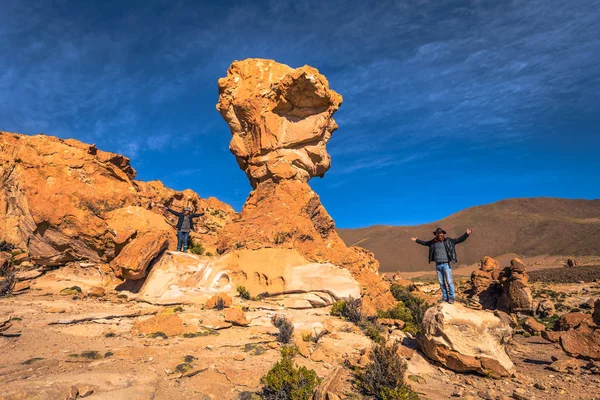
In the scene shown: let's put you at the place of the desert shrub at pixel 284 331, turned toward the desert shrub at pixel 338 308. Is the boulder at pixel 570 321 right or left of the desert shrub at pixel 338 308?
right

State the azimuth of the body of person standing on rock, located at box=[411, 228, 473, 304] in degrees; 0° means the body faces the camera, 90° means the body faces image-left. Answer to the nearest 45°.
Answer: approximately 0°

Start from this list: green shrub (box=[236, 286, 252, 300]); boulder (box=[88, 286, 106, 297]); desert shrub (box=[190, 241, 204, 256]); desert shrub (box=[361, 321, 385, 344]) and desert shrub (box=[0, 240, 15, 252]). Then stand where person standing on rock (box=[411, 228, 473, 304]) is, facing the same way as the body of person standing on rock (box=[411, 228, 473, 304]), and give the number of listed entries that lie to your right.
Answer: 5

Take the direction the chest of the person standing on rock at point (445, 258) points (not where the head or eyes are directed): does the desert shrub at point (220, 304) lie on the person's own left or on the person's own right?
on the person's own right

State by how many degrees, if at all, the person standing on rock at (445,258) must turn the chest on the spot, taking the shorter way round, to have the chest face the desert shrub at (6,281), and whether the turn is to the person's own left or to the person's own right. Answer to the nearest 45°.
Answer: approximately 90° to the person's own right

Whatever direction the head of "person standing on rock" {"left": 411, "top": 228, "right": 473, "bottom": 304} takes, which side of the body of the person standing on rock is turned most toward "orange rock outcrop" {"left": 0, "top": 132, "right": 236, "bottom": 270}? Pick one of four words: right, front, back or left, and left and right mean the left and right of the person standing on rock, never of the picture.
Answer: right

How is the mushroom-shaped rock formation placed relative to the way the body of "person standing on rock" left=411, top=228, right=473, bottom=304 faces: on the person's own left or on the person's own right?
on the person's own right
